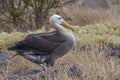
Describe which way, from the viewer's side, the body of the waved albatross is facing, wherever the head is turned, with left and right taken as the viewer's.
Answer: facing to the right of the viewer
